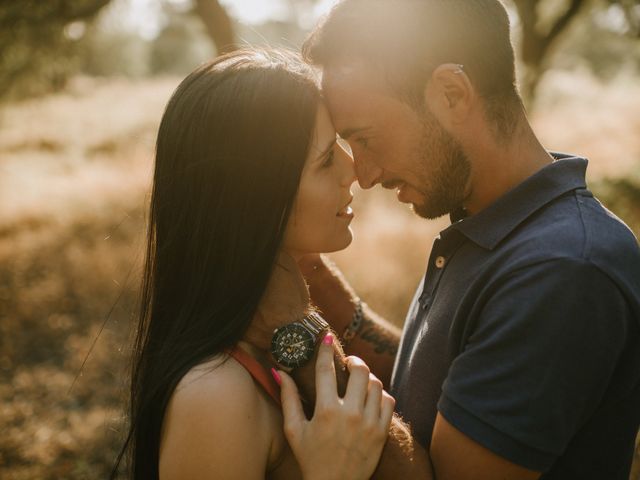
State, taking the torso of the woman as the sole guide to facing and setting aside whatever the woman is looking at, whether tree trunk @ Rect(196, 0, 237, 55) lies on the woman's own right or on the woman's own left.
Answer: on the woman's own left

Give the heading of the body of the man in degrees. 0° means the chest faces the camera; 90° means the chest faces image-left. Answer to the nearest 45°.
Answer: approximately 90°

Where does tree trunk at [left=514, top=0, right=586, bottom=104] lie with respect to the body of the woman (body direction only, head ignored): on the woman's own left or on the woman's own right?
on the woman's own left

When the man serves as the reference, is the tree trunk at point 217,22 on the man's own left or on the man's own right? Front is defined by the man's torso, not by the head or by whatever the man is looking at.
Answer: on the man's own right

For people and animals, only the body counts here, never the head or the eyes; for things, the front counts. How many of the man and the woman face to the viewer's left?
1

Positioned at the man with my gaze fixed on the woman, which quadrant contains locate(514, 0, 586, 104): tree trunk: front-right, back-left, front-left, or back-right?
back-right

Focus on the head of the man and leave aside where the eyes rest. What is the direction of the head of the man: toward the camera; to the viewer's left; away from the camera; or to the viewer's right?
to the viewer's left

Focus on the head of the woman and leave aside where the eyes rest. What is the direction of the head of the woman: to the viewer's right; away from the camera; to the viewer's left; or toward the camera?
to the viewer's right

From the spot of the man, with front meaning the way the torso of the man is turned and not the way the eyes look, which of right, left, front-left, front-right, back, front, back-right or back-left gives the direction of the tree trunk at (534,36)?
right

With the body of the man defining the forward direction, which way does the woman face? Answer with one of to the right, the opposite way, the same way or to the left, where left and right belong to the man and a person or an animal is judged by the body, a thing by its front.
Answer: the opposite way

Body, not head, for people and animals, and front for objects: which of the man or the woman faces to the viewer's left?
the man

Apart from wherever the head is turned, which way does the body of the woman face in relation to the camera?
to the viewer's right

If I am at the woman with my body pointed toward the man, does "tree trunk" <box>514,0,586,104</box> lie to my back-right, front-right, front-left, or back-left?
front-left
